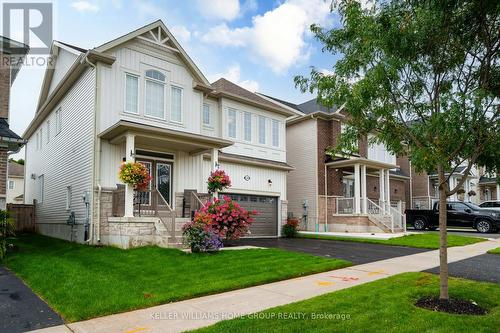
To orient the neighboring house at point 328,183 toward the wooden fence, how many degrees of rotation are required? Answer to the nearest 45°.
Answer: approximately 135° to its right

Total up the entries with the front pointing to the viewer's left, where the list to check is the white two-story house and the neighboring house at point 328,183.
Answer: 0

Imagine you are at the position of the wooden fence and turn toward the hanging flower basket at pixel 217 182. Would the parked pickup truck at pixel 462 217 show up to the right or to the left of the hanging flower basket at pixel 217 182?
left

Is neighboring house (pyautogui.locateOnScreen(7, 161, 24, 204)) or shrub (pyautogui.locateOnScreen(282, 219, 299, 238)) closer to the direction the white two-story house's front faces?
the shrub

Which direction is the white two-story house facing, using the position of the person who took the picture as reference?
facing the viewer and to the right of the viewer
